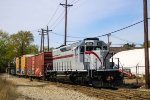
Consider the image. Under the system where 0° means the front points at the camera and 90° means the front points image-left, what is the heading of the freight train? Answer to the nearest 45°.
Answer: approximately 315°
